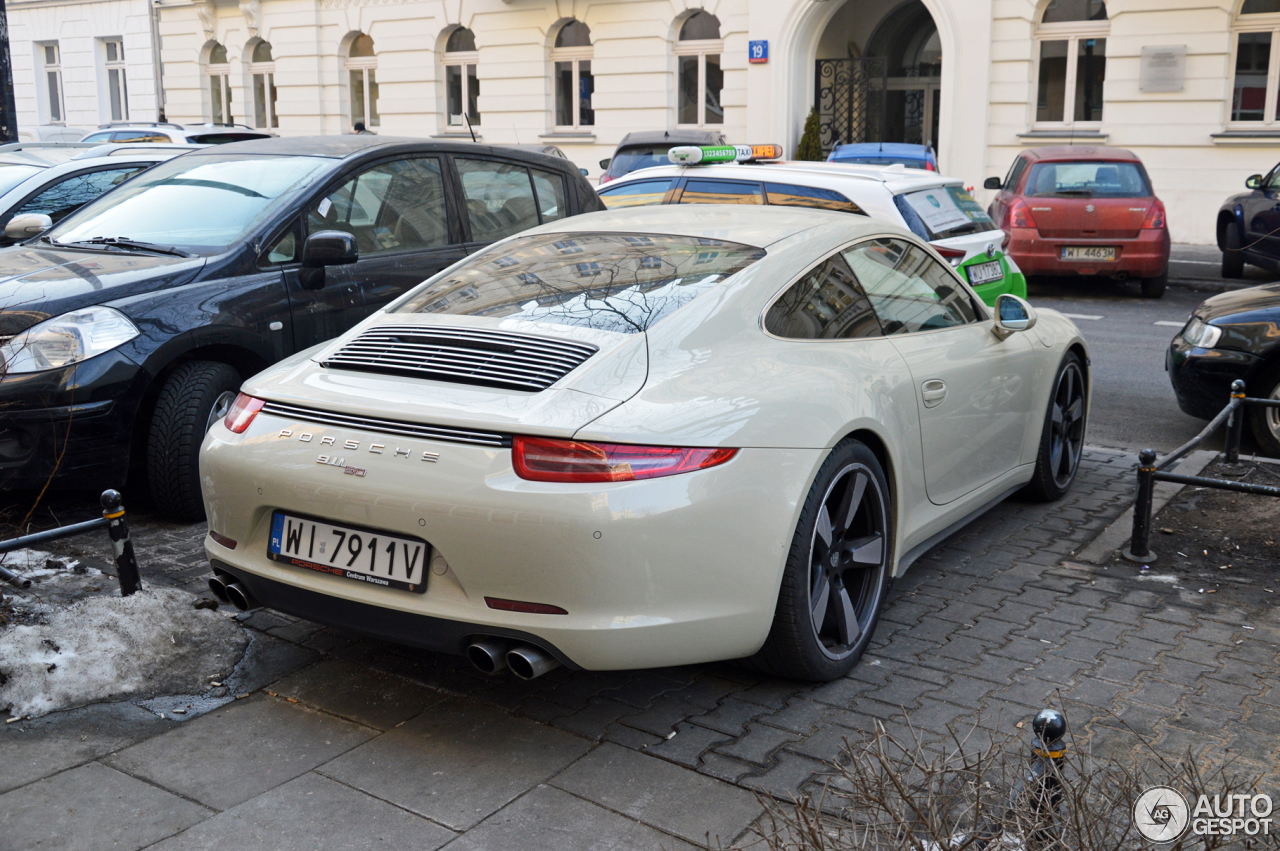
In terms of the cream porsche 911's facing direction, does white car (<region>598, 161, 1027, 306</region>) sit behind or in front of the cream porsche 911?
in front

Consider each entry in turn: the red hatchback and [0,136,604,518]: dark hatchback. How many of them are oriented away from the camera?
1

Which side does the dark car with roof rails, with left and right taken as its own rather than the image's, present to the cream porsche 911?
back

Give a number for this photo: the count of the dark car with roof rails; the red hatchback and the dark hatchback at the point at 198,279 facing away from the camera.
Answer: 2

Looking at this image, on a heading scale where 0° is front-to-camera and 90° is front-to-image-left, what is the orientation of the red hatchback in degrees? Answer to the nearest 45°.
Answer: approximately 180°

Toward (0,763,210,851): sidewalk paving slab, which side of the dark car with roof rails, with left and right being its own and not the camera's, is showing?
back

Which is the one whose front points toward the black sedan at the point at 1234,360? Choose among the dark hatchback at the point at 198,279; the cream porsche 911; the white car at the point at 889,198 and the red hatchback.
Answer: the cream porsche 911

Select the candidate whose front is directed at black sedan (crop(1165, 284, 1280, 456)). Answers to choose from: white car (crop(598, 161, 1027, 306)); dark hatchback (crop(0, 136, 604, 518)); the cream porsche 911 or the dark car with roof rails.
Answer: the cream porsche 911

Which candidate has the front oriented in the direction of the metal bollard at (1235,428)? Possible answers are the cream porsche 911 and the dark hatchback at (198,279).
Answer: the cream porsche 911

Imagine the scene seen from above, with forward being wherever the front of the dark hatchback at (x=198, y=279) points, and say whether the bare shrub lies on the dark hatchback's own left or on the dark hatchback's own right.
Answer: on the dark hatchback's own left

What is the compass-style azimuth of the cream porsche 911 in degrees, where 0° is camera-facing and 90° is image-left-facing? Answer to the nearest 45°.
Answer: approximately 225°

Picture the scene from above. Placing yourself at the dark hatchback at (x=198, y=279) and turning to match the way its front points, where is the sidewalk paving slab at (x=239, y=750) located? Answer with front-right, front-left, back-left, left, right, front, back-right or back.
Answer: front-left

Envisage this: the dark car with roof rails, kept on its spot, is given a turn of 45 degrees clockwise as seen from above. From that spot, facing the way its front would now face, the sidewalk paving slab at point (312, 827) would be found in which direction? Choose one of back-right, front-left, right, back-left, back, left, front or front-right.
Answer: back-right

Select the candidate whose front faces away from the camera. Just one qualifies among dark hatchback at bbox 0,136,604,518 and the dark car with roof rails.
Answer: the dark car with roof rails

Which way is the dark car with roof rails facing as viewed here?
away from the camera

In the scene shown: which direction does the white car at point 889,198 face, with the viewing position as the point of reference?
facing away from the viewer and to the left of the viewer

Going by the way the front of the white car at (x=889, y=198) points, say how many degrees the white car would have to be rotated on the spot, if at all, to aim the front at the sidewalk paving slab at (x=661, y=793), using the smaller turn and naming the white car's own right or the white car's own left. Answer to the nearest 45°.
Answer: approximately 135° to the white car's own left

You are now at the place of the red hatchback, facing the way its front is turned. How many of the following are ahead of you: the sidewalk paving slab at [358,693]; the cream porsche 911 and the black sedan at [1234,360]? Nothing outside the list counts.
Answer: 0

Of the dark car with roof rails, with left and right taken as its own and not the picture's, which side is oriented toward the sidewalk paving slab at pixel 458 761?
back
